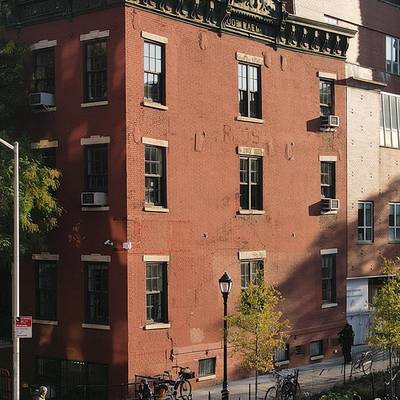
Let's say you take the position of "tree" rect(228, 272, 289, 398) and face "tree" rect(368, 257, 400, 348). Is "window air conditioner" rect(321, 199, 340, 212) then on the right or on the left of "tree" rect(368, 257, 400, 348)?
left

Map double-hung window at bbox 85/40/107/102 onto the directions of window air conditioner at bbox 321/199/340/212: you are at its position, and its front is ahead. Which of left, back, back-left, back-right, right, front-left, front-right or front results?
right

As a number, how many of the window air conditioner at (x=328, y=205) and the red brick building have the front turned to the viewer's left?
0

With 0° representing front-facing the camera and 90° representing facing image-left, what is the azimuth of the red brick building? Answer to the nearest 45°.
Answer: approximately 315°

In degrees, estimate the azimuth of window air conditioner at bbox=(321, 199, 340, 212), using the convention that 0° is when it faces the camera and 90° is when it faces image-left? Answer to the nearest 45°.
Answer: approximately 315°

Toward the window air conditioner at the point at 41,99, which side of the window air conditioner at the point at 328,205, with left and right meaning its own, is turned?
right

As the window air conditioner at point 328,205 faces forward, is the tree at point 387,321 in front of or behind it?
in front

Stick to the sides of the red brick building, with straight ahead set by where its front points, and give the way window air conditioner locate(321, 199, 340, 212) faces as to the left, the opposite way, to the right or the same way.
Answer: the same way
